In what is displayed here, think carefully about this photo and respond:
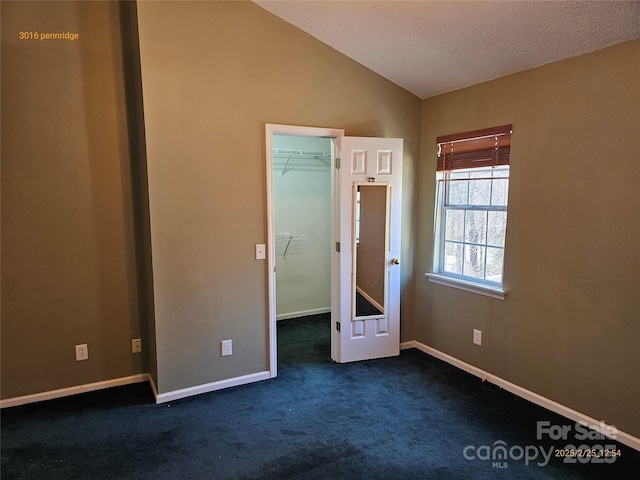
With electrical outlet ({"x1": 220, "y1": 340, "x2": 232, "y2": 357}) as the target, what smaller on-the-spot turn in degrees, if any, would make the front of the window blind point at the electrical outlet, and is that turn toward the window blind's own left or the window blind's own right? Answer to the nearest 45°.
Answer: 0° — it already faces it

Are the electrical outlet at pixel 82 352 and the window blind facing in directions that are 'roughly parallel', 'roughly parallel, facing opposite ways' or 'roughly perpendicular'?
roughly perpendicular

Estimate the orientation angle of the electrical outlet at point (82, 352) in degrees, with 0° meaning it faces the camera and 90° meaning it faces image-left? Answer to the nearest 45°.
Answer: approximately 0°

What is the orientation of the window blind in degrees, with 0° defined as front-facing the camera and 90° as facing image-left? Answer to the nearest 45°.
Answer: approximately 45°

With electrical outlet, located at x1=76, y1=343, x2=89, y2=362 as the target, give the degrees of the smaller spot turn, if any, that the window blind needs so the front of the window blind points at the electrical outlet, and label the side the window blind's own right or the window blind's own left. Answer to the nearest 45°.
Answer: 0° — it already faces it

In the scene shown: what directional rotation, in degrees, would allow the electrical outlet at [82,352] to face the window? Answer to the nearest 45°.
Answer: approximately 45° to its left

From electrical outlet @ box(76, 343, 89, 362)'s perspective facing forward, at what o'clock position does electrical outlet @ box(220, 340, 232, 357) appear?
electrical outlet @ box(220, 340, 232, 357) is roughly at 10 o'clock from electrical outlet @ box(76, 343, 89, 362).
